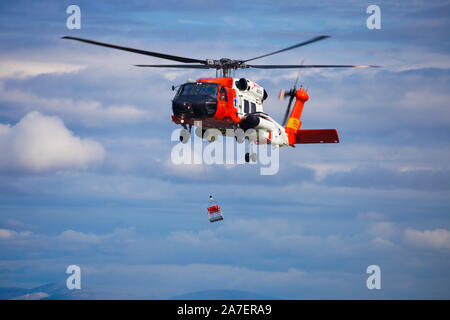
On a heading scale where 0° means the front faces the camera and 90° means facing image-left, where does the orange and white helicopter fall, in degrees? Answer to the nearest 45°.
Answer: approximately 45°
